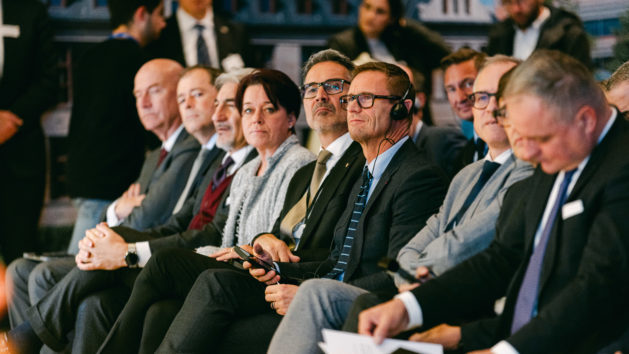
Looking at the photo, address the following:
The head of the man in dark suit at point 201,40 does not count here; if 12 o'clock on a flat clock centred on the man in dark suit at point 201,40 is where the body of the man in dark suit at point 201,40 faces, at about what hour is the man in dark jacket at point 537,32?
the man in dark jacket at point 537,32 is roughly at 10 o'clock from the man in dark suit at point 201,40.

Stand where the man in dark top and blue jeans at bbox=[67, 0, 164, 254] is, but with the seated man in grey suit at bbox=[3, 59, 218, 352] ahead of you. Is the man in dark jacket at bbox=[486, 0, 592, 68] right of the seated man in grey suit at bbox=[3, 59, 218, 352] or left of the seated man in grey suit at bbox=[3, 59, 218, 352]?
left

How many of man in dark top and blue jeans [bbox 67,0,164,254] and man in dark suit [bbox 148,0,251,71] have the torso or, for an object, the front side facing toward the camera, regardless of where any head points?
1

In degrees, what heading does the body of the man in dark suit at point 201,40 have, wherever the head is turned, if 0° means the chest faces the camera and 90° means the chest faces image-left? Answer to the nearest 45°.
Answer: approximately 0°

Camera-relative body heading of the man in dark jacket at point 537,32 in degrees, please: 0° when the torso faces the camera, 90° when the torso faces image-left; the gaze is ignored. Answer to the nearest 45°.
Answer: approximately 45°

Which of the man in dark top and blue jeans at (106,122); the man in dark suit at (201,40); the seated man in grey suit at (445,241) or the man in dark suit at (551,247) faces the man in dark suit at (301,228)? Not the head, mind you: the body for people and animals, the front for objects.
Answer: the man in dark suit at (201,40)

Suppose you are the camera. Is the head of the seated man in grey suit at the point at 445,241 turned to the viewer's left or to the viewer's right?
to the viewer's left
